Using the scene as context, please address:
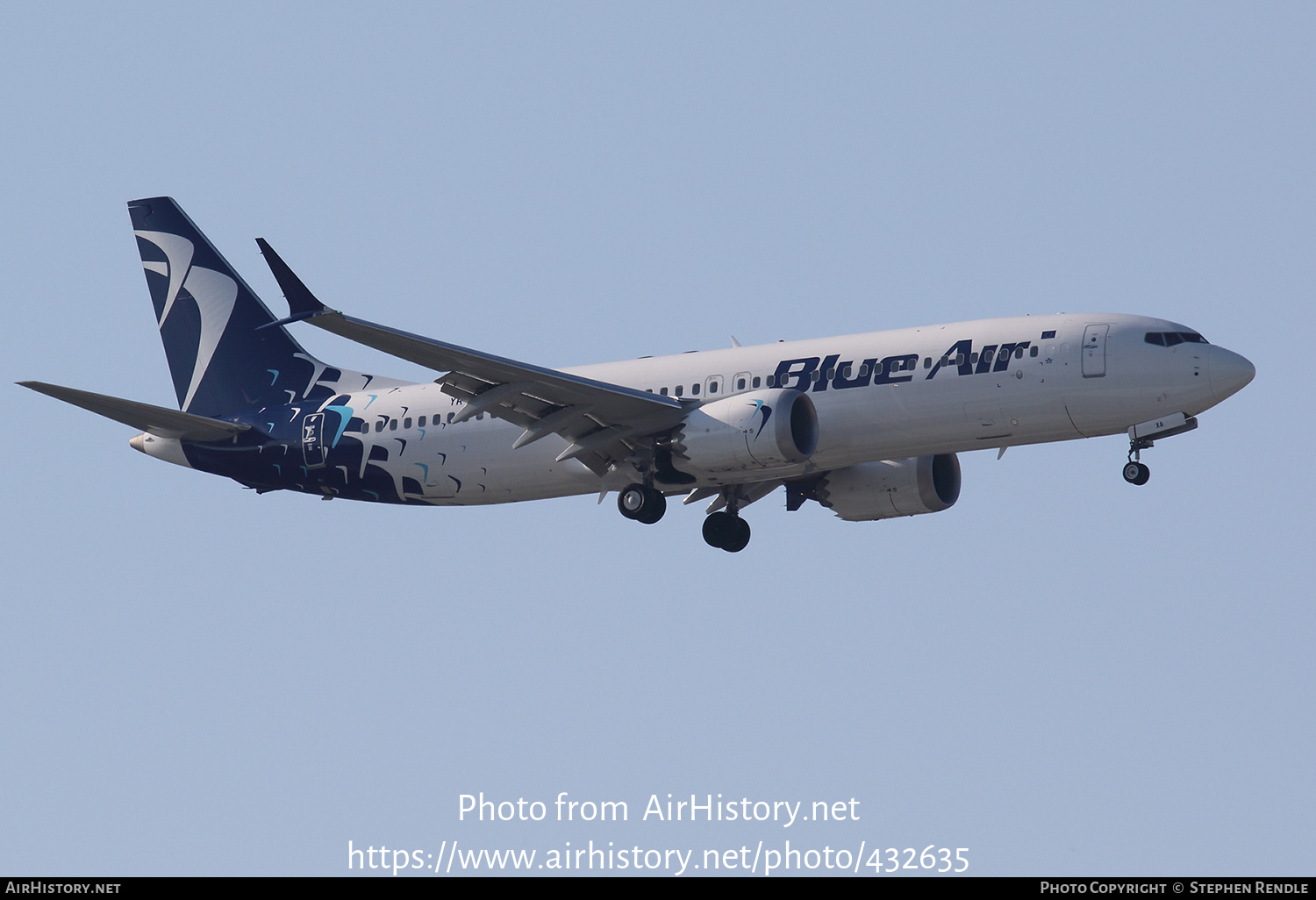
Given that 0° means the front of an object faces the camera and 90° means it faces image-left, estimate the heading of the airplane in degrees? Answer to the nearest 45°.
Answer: approximately 315°
